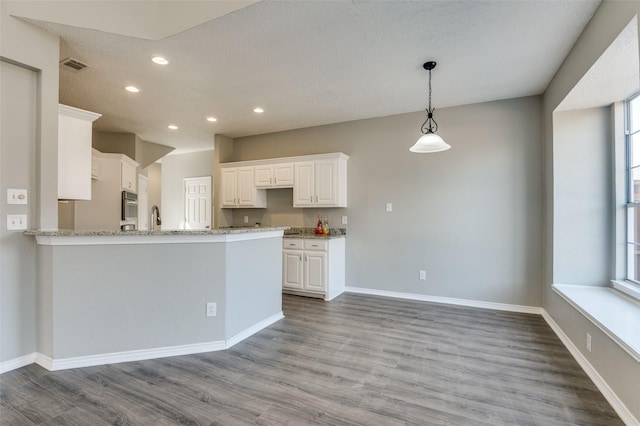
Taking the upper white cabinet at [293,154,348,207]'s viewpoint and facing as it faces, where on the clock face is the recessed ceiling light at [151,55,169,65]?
The recessed ceiling light is roughly at 12 o'clock from the upper white cabinet.

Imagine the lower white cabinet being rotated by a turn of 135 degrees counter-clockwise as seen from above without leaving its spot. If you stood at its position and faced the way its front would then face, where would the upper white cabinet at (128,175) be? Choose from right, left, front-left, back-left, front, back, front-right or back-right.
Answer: back

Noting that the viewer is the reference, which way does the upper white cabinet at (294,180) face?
facing the viewer and to the left of the viewer

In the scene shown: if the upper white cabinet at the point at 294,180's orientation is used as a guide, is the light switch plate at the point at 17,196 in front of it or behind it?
in front

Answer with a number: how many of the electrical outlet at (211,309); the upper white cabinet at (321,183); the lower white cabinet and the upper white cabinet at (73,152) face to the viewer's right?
1

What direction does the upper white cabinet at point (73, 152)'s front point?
to the viewer's right

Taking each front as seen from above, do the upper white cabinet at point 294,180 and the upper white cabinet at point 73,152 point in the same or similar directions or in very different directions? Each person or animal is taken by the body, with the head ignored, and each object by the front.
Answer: very different directions

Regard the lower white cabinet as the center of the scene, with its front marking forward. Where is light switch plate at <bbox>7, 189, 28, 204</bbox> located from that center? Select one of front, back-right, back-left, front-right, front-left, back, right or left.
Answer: front

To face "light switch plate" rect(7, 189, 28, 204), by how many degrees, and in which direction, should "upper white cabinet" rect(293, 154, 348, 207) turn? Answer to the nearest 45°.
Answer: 0° — it already faces it

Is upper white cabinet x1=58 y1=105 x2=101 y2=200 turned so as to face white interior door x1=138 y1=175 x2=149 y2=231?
no

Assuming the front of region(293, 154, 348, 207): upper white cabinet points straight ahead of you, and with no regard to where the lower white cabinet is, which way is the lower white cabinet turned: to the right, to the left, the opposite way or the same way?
the same way

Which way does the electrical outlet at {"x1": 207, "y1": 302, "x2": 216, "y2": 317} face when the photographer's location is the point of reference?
facing the viewer

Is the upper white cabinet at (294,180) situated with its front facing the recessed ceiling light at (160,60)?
yes

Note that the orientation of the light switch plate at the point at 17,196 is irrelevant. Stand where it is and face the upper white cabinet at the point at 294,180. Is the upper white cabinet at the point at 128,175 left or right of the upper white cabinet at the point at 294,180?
left

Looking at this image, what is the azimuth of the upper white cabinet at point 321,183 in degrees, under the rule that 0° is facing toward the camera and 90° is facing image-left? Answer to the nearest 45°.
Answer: approximately 45°
